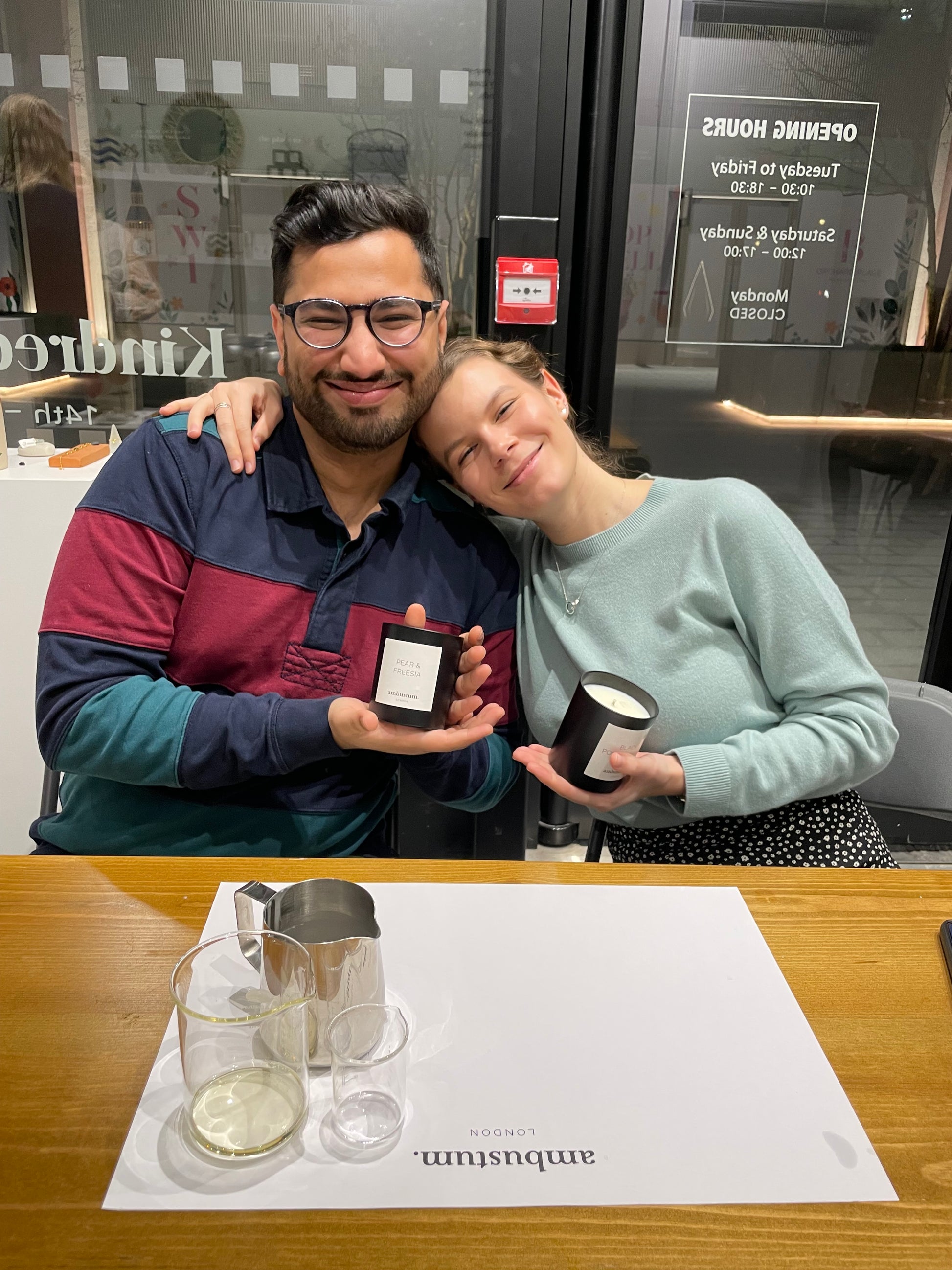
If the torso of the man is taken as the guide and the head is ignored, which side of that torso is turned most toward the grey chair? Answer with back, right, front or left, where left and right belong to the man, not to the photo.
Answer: left

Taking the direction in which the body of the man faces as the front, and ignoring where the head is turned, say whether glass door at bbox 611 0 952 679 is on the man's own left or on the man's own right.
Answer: on the man's own left

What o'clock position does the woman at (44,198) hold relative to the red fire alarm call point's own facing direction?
The woman is roughly at 3 o'clock from the red fire alarm call point.

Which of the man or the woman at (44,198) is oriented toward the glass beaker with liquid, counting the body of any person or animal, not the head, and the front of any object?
the man

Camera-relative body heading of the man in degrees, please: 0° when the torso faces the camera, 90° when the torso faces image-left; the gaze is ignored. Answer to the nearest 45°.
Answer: approximately 0°

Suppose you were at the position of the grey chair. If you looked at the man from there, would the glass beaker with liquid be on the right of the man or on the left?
left

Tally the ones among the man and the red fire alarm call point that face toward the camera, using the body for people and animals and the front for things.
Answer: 2

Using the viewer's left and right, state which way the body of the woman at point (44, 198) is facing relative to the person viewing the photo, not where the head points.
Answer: facing away from the viewer and to the left of the viewer

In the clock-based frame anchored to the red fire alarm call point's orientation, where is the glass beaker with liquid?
The glass beaker with liquid is roughly at 12 o'clock from the red fire alarm call point.

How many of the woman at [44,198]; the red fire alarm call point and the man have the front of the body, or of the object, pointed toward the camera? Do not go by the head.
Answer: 2

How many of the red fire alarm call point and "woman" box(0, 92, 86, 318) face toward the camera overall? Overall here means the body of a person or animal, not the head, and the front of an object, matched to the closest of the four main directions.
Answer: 1

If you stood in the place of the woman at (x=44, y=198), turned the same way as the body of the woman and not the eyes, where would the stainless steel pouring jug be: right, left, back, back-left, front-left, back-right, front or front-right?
back-left
